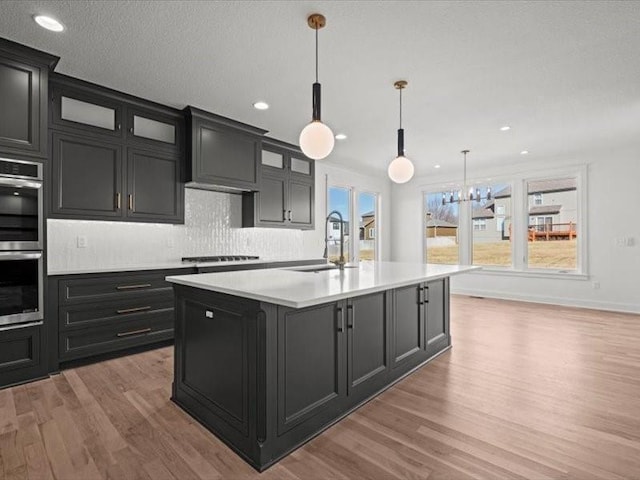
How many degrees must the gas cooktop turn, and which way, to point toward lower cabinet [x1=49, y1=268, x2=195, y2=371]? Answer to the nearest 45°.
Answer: approximately 90° to its right

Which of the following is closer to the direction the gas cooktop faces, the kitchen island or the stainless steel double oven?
the kitchen island

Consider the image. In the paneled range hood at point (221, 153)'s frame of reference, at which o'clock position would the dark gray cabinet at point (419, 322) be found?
The dark gray cabinet is roughly at 12 o'clock from the paneled range hood.

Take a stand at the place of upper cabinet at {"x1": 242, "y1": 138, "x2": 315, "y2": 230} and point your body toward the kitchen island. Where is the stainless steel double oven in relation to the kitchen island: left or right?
right

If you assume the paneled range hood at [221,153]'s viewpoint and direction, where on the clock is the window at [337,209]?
The window is roughly at 9 o'clock from the paneled range hood.

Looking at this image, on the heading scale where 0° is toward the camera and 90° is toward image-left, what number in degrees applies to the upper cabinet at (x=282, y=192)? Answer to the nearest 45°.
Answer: approximately 315°

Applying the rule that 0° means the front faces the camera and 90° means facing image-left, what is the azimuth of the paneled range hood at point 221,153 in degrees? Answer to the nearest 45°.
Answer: approximately 315°

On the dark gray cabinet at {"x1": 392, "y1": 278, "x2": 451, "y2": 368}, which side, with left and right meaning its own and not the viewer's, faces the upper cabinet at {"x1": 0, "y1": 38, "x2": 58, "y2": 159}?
right
